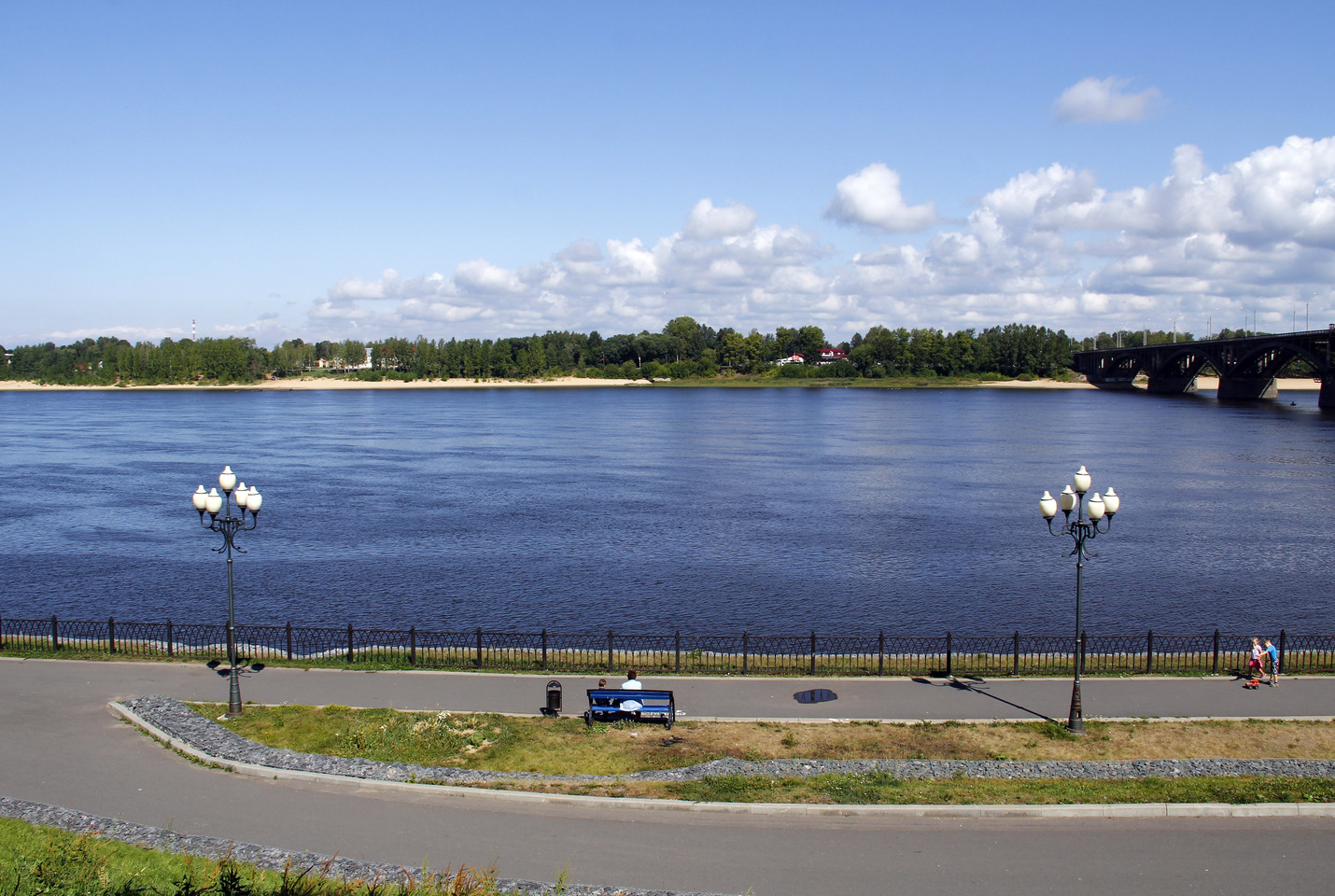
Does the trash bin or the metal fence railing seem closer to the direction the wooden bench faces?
the metal fence railing

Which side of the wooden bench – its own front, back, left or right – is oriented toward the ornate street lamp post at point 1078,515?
right

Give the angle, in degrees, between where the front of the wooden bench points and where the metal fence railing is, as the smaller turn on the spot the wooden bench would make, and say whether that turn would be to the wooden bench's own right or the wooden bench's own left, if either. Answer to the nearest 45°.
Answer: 0° — it already faces it

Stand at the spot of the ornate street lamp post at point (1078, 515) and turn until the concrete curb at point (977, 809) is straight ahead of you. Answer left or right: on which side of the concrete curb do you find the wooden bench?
right

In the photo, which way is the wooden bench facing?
away from the camera

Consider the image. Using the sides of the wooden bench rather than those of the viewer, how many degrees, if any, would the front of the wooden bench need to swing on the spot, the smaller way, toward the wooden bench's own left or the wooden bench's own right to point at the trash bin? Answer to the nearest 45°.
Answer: approximately 90° to the wooden bench's own left
